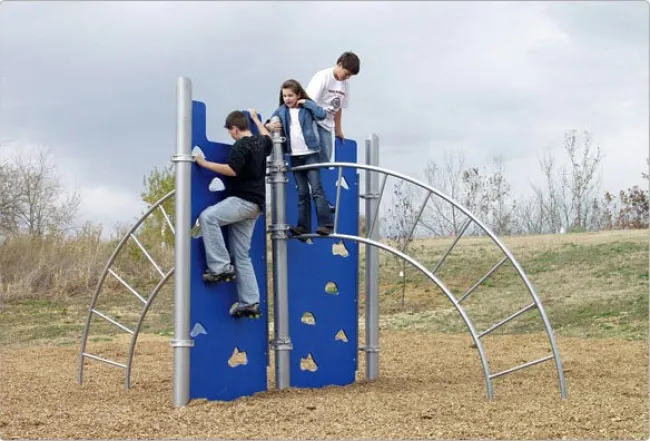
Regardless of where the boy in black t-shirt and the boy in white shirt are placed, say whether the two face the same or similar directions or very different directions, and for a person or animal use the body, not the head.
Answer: very different directions

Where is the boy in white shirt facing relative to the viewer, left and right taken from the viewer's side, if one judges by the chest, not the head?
facing the viewer and to the right of the viewer

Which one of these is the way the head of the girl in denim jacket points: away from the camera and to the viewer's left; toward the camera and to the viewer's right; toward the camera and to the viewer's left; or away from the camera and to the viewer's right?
toward the camera and to the viewer's left

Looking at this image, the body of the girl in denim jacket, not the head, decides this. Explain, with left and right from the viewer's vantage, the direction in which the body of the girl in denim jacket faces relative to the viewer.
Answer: facing the viewer and to the left of the viewer

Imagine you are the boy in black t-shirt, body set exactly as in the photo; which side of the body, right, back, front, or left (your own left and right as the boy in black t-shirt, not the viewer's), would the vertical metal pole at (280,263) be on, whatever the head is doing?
right

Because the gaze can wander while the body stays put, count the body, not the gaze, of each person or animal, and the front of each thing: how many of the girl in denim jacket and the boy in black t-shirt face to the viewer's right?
0

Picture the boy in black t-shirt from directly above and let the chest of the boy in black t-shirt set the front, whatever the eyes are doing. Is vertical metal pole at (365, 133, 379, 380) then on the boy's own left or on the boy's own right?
on the boy's own right
